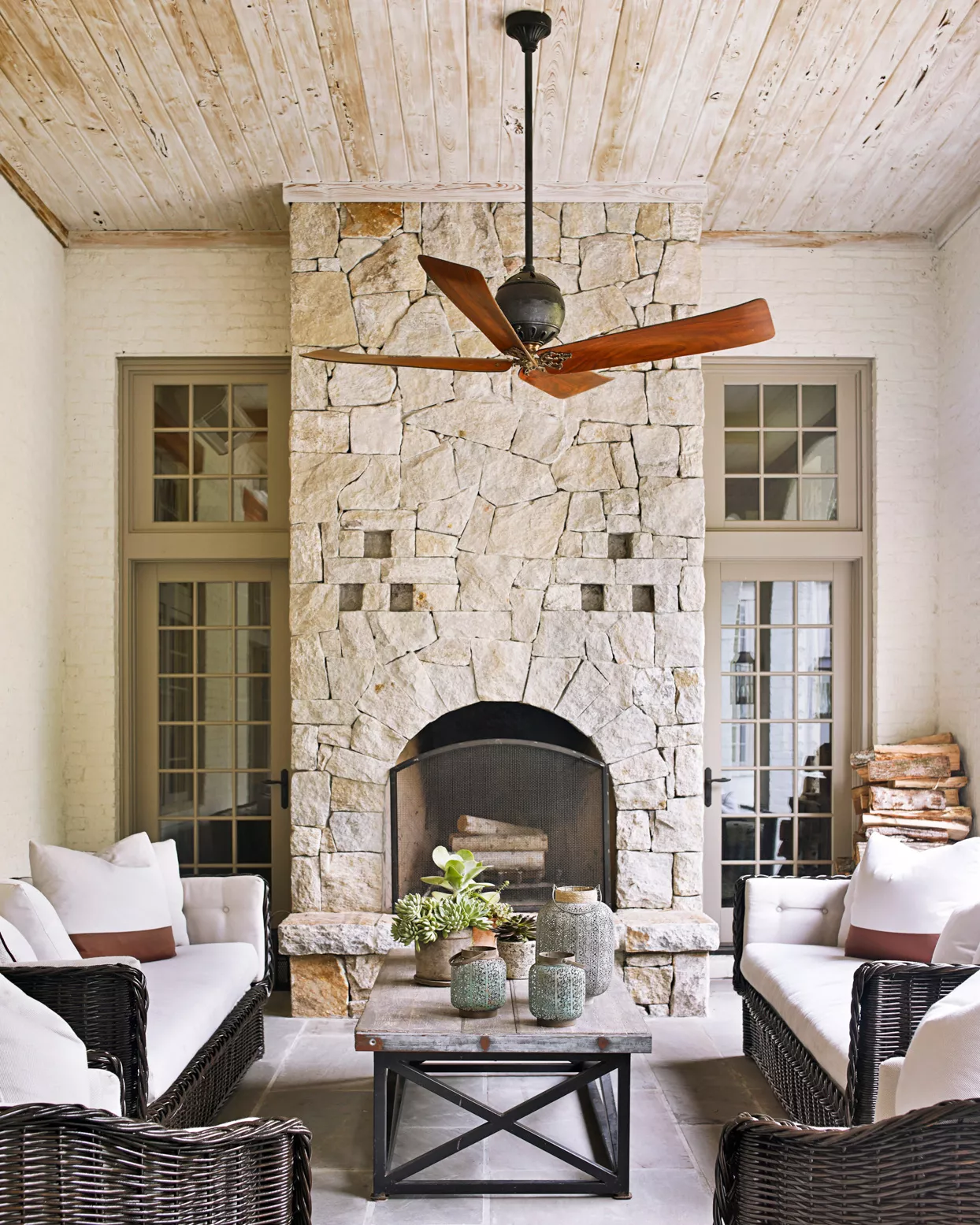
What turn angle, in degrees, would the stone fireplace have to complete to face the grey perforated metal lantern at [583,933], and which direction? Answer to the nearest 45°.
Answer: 0° — it already faces it

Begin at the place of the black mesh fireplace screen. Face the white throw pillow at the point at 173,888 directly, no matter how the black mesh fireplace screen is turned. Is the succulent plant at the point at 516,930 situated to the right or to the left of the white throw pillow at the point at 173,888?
left

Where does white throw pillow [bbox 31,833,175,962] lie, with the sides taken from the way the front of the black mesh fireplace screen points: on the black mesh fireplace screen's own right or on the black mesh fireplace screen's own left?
on the black mesh fireplace screen's own right

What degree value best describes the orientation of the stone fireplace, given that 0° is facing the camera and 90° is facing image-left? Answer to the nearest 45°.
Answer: approximately 0°

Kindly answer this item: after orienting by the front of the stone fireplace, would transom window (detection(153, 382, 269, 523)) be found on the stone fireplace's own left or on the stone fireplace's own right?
on the stone fireplace's own right

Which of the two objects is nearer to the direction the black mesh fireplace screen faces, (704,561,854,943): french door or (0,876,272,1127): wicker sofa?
the wicker sofa

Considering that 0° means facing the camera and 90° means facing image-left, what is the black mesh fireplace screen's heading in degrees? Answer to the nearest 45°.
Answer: approximately 0°

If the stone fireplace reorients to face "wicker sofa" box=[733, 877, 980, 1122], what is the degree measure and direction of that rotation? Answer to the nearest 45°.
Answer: approximately 45° to its left

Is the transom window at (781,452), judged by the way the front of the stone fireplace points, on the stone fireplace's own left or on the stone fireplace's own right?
on the stone fireplace's own left

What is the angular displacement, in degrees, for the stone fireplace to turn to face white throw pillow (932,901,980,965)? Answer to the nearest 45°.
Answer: approximately 45° to its left

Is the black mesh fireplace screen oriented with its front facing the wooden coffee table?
yes
